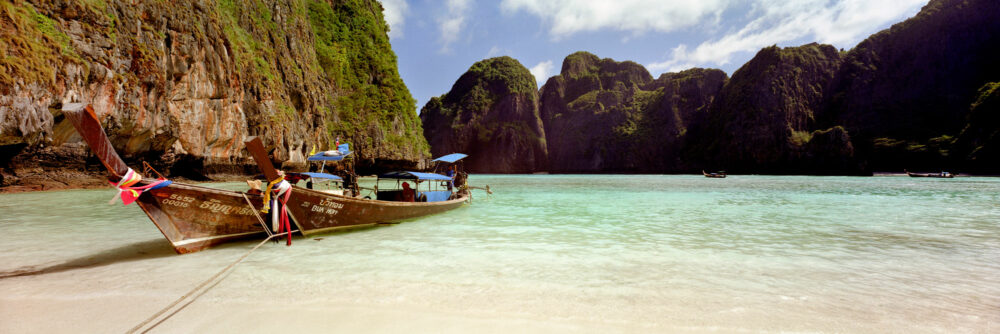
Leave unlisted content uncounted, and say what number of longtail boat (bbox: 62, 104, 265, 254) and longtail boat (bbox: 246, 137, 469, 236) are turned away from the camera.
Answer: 0

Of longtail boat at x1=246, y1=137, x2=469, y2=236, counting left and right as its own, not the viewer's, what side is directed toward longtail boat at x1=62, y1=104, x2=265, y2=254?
front

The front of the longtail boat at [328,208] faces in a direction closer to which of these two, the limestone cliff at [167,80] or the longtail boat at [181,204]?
the longtail boat

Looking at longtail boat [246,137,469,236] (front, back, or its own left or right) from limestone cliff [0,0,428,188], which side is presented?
right

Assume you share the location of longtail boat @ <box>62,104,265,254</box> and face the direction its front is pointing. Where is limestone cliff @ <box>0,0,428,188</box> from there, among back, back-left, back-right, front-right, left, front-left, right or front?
back-right

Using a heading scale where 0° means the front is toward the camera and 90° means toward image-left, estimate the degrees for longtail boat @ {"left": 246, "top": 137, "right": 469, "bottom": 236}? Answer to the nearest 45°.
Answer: approximately 45°
